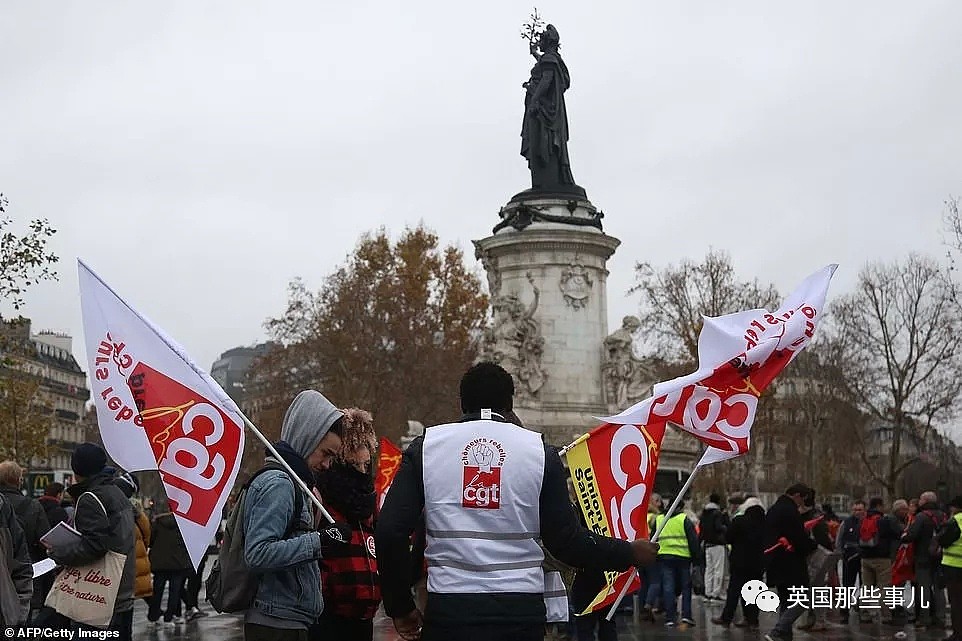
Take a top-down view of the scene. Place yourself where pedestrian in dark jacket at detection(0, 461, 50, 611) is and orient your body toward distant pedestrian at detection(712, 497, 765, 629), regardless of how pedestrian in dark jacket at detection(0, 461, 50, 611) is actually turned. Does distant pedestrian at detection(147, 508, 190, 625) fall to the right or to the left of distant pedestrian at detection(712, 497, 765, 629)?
left

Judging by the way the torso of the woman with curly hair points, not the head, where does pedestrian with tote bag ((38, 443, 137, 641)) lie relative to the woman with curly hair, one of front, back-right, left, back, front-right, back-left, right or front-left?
back-right

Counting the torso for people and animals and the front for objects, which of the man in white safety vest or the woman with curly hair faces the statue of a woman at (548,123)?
the man in white safety vest

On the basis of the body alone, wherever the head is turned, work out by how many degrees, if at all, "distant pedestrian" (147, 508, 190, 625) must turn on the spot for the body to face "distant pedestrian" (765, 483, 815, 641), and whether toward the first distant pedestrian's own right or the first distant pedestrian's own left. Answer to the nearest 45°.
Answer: approximately 135° to the first distant pedestrian's own right

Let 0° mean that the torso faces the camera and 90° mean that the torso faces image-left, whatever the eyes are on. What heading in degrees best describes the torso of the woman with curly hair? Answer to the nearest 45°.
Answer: approximately 0°

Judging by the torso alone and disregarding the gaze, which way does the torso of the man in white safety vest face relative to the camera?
away from the camera

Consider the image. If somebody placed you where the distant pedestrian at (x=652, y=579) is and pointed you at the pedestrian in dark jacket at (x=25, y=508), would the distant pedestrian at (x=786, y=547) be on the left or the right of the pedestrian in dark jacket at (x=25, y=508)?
left

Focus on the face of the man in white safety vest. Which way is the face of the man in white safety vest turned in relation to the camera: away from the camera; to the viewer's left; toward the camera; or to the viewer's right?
away from the camera

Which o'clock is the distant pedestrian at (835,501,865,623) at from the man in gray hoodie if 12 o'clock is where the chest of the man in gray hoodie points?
The distant pedestrian is roughly at 10 o'clock from the man in gray hoodie.

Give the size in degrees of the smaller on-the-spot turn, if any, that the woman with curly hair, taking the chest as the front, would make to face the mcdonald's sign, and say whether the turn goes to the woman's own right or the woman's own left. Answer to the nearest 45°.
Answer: approximately 180°
